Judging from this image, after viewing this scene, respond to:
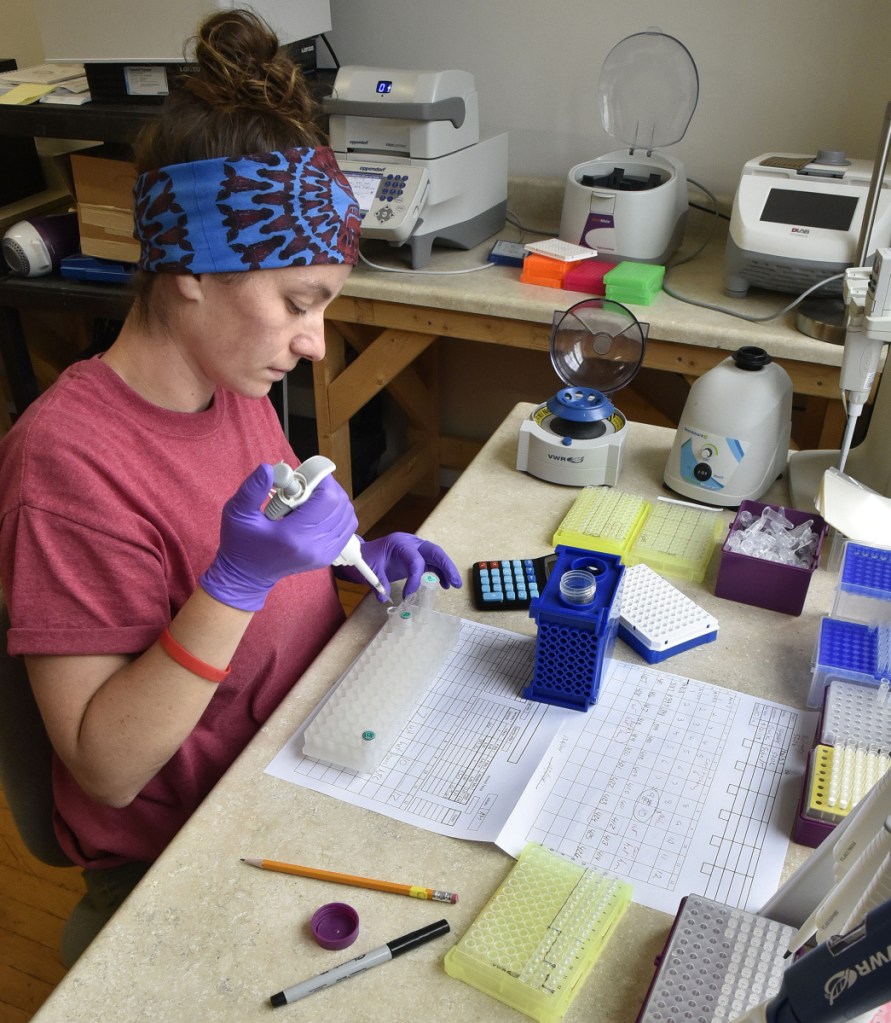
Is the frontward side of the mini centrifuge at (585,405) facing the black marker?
yes

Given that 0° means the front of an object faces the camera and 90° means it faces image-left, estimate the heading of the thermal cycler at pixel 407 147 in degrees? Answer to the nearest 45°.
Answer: approximately 45°

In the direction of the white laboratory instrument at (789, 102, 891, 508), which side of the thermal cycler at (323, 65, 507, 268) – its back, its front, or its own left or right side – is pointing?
left

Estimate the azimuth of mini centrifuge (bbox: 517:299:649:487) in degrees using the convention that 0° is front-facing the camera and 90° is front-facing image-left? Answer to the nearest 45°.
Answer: approximately 0°

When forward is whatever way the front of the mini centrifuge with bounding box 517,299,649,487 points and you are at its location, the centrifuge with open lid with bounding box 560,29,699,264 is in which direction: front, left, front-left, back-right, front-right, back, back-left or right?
back

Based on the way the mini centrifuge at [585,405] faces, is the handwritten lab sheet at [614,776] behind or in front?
in front

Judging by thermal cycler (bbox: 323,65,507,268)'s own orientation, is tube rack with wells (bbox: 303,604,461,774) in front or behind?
in front

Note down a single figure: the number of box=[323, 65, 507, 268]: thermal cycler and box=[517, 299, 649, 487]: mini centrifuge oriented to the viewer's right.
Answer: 0

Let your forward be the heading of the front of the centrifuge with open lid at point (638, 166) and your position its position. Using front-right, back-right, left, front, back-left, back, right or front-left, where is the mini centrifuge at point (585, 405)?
front-left

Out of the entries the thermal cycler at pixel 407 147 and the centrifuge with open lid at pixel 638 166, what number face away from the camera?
0

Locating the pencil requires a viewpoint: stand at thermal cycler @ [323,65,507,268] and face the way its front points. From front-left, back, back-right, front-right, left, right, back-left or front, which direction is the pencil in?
front-left

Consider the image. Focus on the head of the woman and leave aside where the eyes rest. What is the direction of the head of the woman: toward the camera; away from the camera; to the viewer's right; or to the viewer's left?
to the viewer's right

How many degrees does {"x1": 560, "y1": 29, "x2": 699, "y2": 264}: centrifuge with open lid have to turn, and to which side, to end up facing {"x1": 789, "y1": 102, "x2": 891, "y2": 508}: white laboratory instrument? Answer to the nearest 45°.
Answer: approximately 45° to its left

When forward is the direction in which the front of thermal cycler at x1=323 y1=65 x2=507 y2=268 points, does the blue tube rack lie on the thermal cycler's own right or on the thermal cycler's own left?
on the thermal cycler's own left
